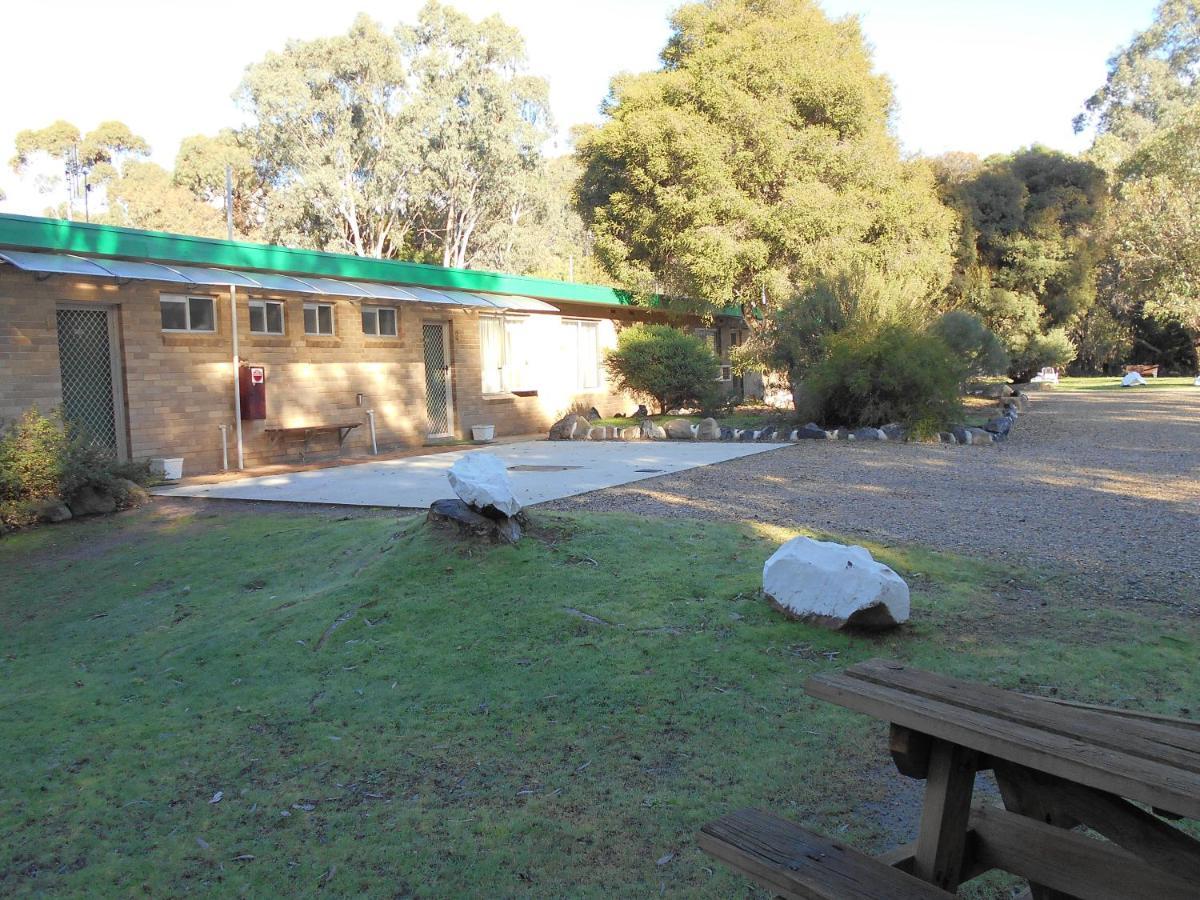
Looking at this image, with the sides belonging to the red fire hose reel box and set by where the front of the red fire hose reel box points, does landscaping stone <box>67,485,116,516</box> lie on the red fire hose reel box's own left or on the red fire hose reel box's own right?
on the red fire hose reel box's own right

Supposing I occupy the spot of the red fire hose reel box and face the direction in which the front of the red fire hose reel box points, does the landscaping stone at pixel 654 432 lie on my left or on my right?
on my left

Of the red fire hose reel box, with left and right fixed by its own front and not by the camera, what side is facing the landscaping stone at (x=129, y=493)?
right

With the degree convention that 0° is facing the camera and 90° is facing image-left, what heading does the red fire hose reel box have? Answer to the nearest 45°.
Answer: approximately 315°

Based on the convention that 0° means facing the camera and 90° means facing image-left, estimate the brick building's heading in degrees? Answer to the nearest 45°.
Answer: approximately 315°

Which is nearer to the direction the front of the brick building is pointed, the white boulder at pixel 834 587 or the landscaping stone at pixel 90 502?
the white boulder
